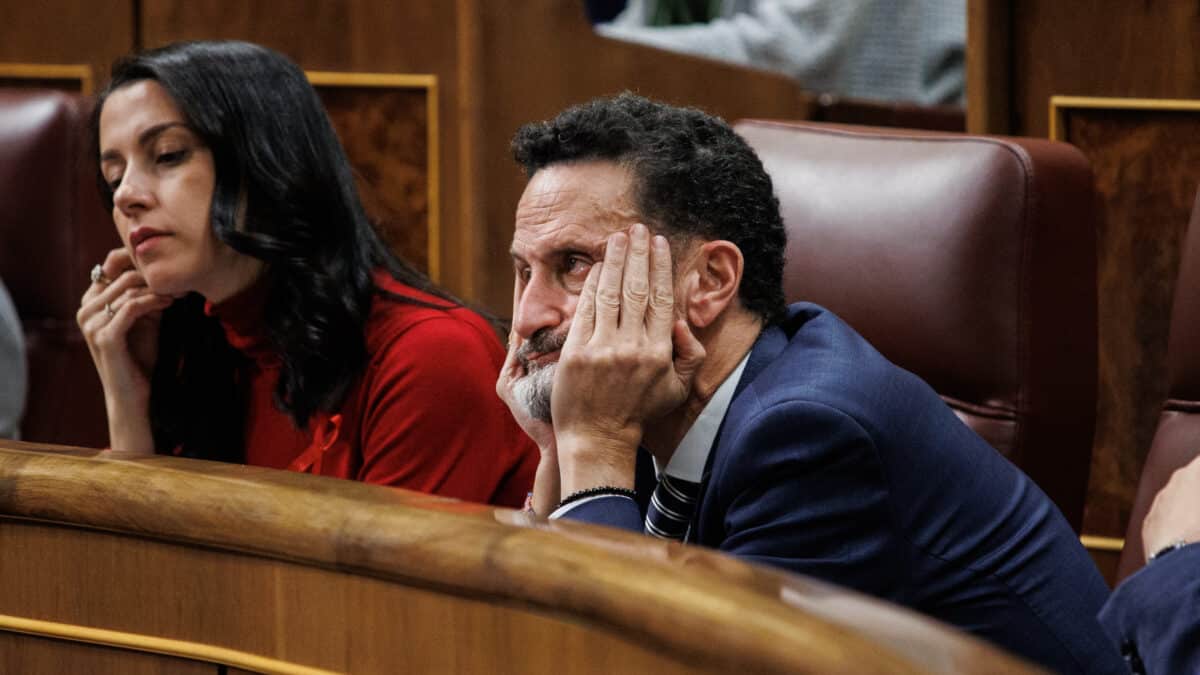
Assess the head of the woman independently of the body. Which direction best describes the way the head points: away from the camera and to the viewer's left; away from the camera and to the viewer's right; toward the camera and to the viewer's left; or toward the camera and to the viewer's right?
toward the camera and to the viewer's left

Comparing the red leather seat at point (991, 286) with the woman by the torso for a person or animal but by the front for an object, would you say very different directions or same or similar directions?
same or similar directions

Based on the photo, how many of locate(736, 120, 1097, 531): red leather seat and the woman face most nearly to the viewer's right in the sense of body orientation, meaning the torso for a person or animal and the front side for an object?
0

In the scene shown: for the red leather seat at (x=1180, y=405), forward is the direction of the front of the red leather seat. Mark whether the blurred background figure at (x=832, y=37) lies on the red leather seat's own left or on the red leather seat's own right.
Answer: on the red leather seat's own right

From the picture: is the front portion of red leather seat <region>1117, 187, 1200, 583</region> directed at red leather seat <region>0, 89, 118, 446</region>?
no

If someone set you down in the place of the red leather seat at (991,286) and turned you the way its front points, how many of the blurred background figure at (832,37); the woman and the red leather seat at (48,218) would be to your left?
0

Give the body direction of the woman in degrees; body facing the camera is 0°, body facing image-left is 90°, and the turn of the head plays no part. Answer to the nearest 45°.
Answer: approximately 45°

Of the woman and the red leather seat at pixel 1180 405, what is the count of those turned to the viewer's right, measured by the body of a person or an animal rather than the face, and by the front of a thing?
0

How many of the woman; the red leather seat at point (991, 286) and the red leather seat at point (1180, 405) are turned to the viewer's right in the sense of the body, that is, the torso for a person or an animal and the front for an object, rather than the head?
0

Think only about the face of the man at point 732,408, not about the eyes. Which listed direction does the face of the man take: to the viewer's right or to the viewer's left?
to the viewer's left

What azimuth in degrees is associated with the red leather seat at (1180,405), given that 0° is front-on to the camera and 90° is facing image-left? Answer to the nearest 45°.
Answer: approximately 45°

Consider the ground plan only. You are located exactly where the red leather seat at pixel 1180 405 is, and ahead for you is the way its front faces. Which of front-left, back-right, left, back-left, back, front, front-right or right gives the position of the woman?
front-right

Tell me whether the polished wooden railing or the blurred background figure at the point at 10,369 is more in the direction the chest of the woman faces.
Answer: the polished wooden railing
